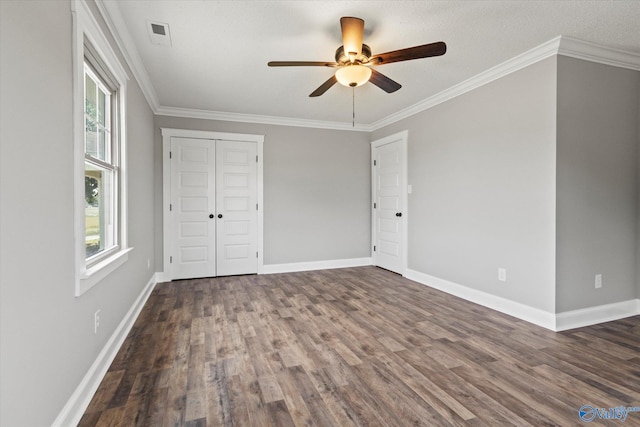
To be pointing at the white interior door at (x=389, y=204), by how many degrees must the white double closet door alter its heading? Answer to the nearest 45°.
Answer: approximately 90° to its left

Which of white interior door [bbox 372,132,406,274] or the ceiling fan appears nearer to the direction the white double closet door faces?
the ceiling fan

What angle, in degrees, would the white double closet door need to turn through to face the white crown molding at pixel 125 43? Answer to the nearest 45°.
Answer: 0° — it already faces it

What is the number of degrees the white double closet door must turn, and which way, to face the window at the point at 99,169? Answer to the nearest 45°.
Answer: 0° — it already faces it

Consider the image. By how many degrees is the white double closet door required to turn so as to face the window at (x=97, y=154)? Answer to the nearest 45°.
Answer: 0° — it already faces it

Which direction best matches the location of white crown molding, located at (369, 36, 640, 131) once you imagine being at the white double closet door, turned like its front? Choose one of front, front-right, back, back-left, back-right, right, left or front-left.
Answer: front-left

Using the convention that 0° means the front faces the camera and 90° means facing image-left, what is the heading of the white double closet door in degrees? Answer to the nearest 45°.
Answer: approximately 0°
